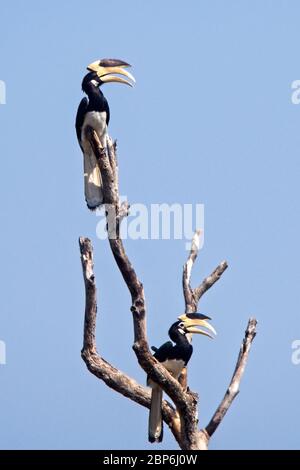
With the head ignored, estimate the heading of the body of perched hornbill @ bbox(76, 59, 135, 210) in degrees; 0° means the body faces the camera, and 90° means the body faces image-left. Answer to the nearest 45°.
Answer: approximately 315°
